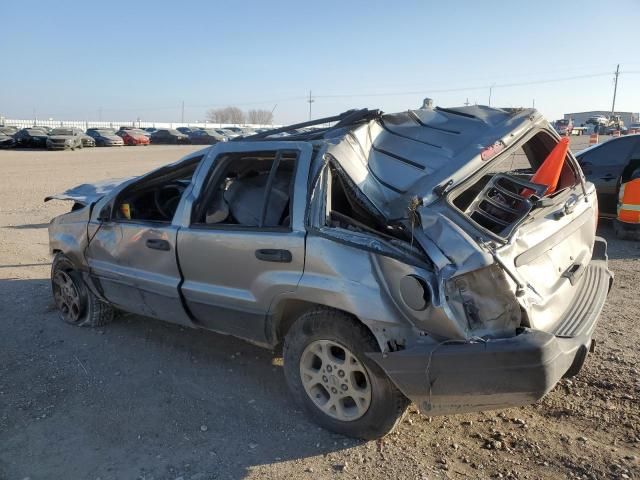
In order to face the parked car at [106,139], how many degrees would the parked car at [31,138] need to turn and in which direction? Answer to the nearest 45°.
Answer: approximately 90° to its left

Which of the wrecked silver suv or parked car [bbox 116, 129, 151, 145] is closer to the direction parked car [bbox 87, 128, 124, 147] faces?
the wrecked silver suv

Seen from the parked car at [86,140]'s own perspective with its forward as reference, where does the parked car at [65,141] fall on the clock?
the parked car at [65,141] is roughly at 2 o'clock from the parked car at [86,140].

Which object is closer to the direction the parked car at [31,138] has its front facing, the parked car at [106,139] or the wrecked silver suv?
the wrecked silver suv

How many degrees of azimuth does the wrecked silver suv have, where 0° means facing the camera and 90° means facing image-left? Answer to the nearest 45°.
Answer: approximately 135°

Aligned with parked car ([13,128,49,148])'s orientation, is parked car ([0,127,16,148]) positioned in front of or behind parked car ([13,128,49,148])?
behind
